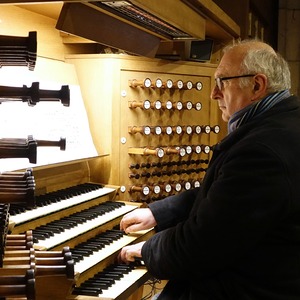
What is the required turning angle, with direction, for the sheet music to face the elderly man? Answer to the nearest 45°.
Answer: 0° — it already faces them

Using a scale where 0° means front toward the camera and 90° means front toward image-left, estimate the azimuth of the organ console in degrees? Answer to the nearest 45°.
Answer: approximately 315°

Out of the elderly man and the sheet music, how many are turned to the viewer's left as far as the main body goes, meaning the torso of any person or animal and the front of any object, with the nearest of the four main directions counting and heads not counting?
1

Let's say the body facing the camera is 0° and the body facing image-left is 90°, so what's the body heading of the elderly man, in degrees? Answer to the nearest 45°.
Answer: approximately 90°

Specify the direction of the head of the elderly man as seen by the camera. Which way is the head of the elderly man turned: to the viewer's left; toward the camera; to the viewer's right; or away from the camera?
to the viewer's left

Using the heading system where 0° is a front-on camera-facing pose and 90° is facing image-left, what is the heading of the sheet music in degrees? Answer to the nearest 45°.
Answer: approximately 315°

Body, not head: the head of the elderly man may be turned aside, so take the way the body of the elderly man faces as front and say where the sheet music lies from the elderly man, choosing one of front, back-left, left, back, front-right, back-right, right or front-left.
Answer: front-right
